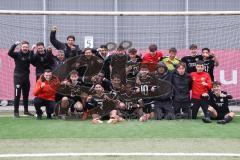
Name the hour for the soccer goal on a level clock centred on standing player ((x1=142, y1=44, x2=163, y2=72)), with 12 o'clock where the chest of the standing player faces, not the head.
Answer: The soccer goal is roughly at 6 o'clock from the standing player.

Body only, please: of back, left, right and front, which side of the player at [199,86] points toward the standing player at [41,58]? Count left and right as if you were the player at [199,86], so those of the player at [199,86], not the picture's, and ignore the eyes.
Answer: right

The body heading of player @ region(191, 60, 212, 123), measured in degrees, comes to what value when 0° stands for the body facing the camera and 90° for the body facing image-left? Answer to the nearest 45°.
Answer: approximately 0°

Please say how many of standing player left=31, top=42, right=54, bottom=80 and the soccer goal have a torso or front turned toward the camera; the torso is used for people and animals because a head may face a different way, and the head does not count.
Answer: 2

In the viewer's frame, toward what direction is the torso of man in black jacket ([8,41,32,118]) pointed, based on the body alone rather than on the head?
toward the camera

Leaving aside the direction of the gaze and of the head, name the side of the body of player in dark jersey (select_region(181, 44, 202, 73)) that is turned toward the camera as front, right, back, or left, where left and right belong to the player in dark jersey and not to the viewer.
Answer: front

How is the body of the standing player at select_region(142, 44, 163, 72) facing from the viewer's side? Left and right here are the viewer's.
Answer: facing the viewer

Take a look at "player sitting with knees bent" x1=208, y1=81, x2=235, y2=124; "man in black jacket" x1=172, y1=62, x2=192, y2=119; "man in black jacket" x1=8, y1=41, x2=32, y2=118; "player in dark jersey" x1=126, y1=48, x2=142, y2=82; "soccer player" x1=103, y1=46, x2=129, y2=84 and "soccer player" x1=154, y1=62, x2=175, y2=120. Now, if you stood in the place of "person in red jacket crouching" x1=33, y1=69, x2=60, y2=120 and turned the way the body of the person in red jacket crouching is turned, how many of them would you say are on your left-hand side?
5

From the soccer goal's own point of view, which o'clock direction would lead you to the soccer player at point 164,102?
The soccer player is roughly at 12 o'clock from the soccer goal.

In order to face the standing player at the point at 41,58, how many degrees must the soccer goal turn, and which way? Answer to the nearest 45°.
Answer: approximately 45° to its right
